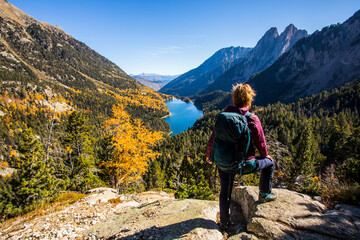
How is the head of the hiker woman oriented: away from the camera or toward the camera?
away from the camera

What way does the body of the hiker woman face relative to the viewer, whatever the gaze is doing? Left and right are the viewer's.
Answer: facing away from the viewer and to the right of the viewer

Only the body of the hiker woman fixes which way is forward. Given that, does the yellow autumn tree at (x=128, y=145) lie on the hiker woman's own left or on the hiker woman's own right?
on the hiker woman's own left

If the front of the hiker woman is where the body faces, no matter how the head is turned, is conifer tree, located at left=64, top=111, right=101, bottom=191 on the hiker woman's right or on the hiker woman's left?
on the hiker woman's left

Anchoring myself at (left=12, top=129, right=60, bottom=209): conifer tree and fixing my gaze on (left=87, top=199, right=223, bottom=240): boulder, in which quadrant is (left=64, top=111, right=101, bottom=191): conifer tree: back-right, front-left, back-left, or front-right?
back-left
